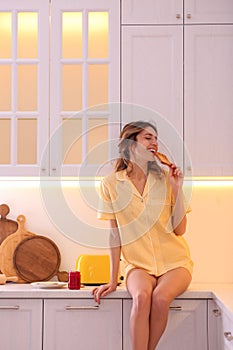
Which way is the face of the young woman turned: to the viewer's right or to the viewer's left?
to the viewer's right

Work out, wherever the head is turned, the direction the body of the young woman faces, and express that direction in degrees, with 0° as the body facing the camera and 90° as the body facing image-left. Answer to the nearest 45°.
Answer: approximately 0°
